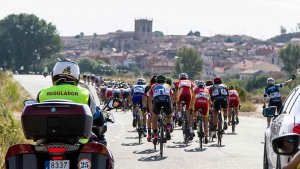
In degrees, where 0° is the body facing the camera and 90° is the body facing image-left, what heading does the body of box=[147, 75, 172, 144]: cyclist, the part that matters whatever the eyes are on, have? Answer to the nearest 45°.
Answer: approximately 180°

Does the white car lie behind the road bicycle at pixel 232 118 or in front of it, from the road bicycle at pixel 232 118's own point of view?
behind

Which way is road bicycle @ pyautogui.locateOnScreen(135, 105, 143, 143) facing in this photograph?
away from the camera

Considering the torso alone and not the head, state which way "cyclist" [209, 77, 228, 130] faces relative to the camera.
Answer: away from the camera

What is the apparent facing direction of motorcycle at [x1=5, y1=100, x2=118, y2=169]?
away from the camera

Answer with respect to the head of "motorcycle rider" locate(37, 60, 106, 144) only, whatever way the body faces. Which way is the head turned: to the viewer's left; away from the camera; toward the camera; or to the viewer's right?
away from the camera

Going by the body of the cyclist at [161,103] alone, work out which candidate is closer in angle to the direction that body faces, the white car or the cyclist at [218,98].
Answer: the cyclist

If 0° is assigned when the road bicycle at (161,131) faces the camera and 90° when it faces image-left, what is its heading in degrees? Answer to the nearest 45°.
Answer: approximately 180°

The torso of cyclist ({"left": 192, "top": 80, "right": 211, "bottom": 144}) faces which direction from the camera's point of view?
away from the camera

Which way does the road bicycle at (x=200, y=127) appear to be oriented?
away from the camera

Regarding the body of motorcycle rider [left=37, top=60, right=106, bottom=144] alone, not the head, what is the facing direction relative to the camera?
away from the camera

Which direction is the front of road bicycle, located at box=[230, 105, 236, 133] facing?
away from the camera
